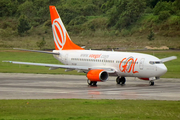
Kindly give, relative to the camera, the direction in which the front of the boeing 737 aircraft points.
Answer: facing the viewer and to the right of the viewer
